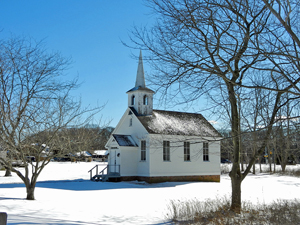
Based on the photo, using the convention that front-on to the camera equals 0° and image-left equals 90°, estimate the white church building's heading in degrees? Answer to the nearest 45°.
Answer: approximately 45°
